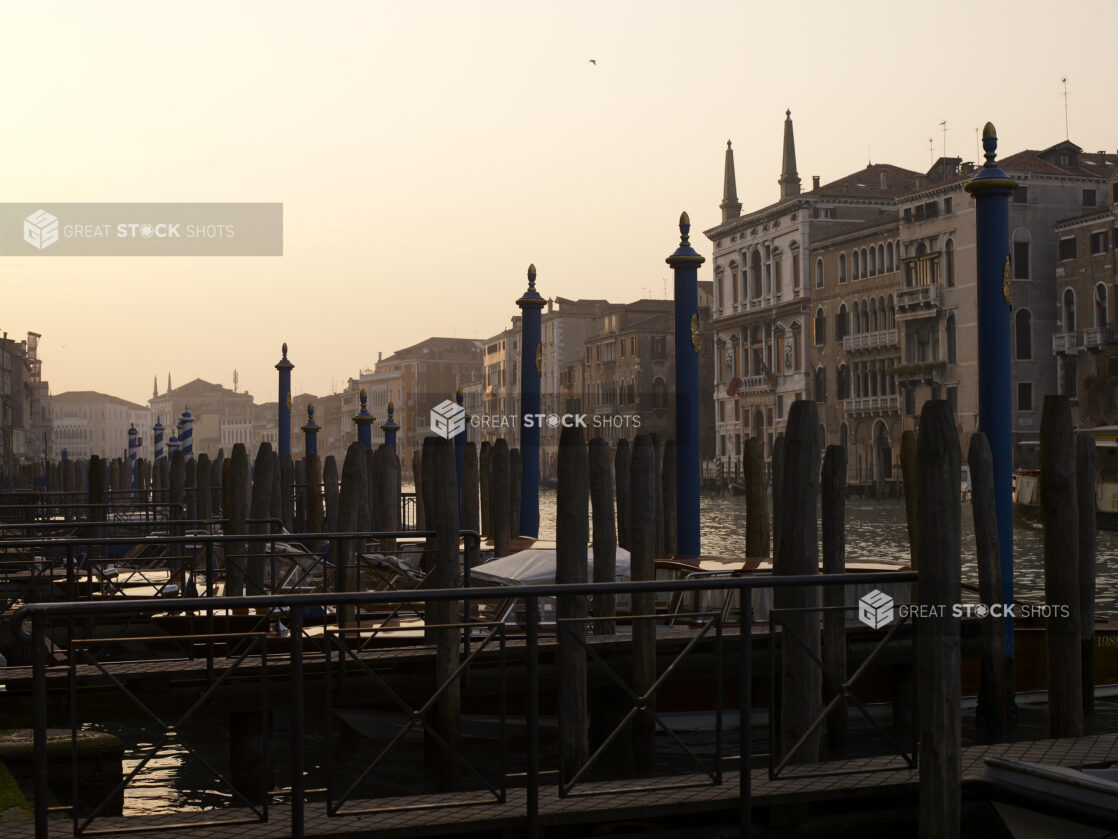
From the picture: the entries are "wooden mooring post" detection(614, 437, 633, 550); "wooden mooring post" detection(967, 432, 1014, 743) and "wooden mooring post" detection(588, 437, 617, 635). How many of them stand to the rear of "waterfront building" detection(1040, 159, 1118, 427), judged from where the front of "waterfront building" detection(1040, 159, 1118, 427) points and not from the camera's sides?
0

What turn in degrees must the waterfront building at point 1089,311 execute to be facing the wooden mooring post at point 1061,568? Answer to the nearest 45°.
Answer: approximately 45° to its left

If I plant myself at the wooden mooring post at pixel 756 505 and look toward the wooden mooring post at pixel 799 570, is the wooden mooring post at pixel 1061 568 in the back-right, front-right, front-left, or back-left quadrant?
front-left

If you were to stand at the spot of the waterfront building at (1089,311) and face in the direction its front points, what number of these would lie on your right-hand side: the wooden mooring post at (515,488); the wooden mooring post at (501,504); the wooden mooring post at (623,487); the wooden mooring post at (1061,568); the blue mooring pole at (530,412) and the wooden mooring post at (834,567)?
0

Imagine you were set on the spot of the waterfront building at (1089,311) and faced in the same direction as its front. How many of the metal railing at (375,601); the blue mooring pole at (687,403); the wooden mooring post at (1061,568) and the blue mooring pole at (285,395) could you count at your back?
0

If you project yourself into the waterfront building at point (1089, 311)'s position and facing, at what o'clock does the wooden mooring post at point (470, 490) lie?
The wooden mooring post is roughly at 11 o'clock from the waterfront building.

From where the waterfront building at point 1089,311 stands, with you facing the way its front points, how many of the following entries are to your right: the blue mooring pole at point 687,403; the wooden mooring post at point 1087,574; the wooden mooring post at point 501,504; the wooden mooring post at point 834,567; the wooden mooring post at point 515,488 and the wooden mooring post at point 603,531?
0

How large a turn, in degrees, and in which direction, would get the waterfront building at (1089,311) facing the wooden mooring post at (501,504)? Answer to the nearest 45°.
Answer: approximately 45° to its left

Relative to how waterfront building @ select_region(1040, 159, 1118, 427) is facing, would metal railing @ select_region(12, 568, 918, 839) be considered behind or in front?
in front

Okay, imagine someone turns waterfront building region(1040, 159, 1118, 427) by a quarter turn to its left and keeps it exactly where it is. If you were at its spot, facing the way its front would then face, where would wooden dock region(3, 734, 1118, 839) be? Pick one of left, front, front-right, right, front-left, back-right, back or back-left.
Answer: front-right

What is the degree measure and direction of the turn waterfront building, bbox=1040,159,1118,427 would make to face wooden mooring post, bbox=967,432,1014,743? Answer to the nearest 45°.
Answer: approximately 45° to its left

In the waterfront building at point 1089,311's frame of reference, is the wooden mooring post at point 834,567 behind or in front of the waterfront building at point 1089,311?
in front

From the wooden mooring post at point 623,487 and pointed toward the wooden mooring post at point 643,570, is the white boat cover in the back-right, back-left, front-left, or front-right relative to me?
front-right

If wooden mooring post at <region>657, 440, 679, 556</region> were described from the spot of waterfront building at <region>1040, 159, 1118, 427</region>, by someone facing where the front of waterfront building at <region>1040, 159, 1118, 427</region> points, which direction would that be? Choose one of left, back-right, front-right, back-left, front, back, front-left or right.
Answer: front-left

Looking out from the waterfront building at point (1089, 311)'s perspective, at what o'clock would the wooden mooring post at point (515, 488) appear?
The wooden mooring post is roughly at 11 o'clock from the waterfront building.

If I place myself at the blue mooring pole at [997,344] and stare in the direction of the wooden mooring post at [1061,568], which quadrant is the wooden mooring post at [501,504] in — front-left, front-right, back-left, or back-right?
back-right

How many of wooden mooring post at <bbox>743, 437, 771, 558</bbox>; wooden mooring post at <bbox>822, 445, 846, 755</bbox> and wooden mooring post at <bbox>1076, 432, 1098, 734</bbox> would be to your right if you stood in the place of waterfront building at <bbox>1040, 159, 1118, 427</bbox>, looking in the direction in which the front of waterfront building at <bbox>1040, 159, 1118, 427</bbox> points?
0

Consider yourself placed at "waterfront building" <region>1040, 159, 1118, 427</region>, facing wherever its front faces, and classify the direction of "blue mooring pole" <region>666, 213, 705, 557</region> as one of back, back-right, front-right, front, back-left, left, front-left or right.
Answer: front-left
